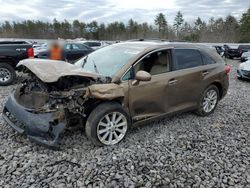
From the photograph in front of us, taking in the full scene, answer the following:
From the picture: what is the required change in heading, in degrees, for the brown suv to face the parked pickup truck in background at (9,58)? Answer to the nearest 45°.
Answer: approximately 90° to its right

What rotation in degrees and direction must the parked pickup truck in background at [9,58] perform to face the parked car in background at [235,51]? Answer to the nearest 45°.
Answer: approximately 135° to its right

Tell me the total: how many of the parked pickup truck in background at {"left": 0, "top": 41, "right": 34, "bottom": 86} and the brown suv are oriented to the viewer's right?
0

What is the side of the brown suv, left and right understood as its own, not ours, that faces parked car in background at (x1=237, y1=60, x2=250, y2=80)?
back

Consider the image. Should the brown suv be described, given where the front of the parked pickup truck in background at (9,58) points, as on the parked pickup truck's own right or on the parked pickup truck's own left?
on the parked pickup truck's own left

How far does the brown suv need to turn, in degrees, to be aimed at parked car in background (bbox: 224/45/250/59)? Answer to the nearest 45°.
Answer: approximately 180°

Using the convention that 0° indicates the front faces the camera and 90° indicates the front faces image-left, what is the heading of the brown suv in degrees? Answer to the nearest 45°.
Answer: approximately 45°

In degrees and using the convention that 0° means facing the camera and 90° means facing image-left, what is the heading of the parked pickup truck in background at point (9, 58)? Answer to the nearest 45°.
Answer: approximately 90°

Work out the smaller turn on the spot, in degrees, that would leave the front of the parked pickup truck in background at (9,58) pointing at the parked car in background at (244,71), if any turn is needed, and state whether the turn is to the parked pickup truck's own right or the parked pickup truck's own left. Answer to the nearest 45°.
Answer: approximately 180°
